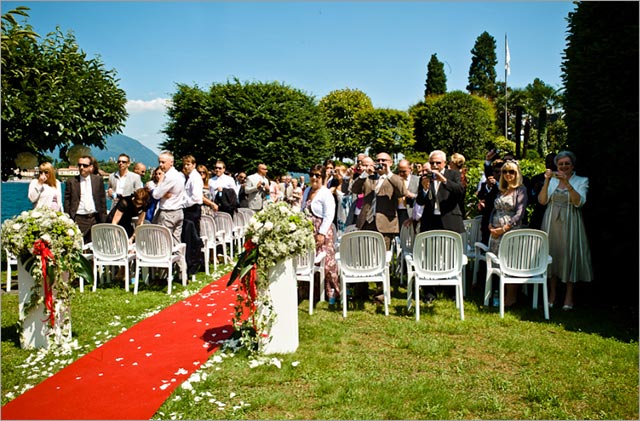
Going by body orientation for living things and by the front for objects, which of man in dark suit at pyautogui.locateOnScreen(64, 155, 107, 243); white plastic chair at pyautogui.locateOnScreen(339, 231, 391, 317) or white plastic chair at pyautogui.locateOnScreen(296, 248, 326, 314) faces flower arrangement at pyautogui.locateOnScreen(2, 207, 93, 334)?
the man in dark suit

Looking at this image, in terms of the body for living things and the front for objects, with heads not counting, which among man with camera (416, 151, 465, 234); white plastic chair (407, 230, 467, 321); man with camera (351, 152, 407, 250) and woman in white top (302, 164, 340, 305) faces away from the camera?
the white plastic chair

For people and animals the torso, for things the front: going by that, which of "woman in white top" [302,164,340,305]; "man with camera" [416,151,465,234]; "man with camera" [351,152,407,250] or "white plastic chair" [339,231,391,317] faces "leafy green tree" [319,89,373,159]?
the white plastic chair

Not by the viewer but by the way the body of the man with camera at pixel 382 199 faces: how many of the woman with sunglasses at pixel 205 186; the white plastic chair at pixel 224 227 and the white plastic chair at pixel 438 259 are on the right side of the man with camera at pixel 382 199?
2

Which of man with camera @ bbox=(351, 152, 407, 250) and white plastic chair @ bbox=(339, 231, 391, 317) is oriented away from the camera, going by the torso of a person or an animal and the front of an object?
the white plastic chair

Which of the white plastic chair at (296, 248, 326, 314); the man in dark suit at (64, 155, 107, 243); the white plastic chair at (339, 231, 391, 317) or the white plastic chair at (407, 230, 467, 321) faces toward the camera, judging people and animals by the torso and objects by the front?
the man in dark suit

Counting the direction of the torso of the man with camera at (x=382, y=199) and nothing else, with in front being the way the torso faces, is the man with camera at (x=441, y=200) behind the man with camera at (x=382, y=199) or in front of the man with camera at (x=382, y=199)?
behind

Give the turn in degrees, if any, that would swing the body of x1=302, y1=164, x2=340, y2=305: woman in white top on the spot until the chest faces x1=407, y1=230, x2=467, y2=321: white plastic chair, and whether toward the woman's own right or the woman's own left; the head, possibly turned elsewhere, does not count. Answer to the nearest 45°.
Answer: approximately 90° to the woman's own left

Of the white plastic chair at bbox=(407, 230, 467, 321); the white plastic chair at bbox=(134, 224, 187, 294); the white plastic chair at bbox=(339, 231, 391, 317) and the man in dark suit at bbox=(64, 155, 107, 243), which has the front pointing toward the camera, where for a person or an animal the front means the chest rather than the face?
the man in dark suit

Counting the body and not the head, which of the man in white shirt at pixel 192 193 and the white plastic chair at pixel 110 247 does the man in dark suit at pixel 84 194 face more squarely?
the white plastic chair

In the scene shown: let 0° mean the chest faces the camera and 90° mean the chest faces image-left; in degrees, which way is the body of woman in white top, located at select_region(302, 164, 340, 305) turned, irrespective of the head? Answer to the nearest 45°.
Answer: approximately 45°
